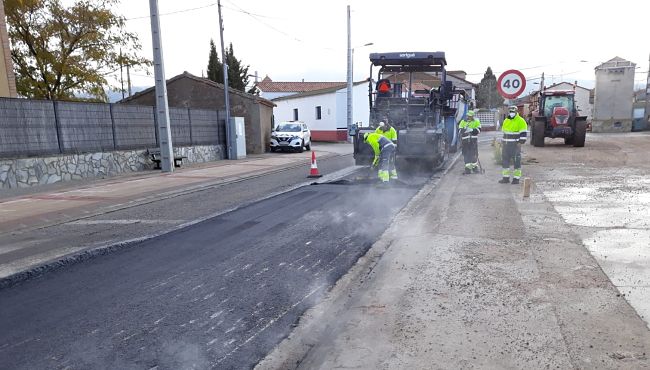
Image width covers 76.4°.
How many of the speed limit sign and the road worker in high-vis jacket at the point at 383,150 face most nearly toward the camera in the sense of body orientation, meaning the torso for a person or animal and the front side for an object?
1

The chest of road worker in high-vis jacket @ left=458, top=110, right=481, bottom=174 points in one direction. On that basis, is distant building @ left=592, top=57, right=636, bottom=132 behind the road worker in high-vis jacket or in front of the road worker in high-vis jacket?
behind

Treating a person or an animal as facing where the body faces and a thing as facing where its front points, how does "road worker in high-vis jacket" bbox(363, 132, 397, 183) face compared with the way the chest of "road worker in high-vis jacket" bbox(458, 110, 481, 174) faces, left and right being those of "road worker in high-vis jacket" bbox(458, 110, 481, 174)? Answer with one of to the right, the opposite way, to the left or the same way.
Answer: to the right

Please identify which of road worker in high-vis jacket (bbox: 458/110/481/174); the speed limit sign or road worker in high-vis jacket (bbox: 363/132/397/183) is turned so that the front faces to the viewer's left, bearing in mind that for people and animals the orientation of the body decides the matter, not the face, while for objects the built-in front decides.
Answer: road worker in high-vis jacket (bbox: 363/132/397/183)

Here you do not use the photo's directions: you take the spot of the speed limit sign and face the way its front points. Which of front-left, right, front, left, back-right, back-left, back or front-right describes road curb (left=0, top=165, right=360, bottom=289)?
front-right

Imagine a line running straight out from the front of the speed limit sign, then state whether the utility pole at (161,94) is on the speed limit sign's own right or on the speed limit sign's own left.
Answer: on the speed limit sign's own right

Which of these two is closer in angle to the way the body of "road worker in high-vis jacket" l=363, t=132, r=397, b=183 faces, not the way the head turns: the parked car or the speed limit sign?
the parked car

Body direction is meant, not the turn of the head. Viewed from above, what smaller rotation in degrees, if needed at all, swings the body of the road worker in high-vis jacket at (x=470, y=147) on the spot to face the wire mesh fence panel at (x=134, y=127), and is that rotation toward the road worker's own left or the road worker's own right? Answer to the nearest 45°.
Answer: approximately 90° to the road worker's own right

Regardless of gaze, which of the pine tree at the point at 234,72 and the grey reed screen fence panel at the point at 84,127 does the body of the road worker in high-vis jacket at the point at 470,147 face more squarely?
the grey reed screen fence panel

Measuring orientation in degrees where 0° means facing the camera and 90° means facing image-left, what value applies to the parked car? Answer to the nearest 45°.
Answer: approximately 45°

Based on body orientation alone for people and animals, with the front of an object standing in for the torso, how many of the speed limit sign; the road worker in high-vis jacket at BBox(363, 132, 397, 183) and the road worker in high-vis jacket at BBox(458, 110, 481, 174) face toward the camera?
2

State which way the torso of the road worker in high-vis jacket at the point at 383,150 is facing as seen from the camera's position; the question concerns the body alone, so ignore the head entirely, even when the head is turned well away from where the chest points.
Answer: to the viewer's left
